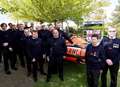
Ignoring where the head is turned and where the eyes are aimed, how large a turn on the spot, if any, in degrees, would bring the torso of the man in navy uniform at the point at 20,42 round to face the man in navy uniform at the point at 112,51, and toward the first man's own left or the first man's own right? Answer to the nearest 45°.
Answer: approximately 45° to the first man's own left

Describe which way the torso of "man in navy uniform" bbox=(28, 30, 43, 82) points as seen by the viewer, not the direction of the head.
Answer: toward the camera

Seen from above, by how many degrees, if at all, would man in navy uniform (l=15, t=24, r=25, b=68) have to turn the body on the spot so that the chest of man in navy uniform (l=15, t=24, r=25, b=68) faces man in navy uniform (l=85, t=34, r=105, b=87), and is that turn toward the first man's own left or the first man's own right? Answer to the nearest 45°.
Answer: approximately 45° to the first man's own left

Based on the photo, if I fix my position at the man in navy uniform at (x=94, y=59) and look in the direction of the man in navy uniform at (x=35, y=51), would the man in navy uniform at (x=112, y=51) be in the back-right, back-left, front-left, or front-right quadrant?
back-right

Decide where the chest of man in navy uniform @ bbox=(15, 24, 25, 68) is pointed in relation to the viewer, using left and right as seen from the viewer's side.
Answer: facing the viewer

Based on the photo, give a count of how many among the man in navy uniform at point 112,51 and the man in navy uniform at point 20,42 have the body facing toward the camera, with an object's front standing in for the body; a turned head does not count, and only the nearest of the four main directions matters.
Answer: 2

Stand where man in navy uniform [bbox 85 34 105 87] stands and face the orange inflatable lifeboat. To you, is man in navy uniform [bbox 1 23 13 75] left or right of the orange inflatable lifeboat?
left

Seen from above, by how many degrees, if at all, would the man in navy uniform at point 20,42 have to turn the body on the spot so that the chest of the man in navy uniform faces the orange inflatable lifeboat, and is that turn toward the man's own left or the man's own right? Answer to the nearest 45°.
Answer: approximately 90° to the man's own left

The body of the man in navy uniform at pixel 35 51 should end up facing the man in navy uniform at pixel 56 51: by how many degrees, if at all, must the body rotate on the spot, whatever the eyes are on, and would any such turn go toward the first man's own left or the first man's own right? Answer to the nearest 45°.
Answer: approximately 90° to the first man's own left
